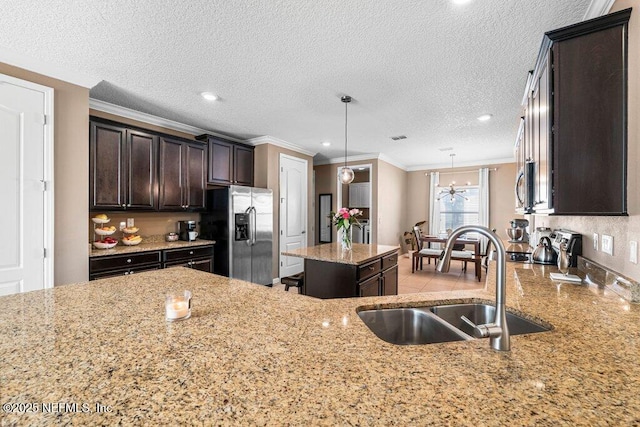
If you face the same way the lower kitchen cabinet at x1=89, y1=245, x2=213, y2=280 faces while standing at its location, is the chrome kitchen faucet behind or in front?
in front

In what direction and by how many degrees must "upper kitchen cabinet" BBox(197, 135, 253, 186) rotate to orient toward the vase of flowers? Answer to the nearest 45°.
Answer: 0° — it already faces it

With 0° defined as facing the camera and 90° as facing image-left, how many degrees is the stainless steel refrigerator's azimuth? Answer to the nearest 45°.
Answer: approximately 315°

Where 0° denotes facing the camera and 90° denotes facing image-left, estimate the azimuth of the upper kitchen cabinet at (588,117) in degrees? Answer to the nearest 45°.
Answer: approximately 90°

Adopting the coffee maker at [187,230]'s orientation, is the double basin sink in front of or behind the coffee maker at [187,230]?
in front

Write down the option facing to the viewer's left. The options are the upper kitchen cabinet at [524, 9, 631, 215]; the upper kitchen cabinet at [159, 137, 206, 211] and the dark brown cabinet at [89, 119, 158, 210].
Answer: the upper kitchen cabinet at [524, 9, 631, 215]

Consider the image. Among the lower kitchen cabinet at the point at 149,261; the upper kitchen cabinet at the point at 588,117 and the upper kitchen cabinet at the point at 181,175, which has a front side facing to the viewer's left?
the upper kitchen cabinet at the point at 588,117

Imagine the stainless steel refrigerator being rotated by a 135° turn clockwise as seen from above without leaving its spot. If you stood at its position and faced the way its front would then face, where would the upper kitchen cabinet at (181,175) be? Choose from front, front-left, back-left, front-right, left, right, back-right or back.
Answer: front
